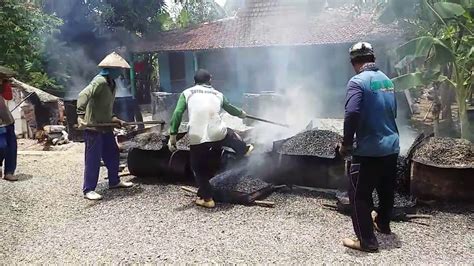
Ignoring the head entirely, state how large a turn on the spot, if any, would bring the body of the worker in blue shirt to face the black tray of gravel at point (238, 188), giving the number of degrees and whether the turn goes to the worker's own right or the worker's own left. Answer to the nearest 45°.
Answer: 0° — they already face it

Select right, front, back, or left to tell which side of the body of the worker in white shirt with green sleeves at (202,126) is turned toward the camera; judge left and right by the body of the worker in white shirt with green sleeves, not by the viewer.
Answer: back

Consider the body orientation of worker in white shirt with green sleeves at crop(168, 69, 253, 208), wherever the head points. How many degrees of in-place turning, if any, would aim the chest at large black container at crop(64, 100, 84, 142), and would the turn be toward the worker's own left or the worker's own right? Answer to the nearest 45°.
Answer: approximately 45° to the worker's own left

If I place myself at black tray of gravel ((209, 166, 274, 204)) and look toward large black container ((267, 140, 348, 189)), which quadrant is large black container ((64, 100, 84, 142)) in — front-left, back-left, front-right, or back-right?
back-left

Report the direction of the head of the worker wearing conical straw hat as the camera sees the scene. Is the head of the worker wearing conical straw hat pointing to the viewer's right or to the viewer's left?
to the viewer's right

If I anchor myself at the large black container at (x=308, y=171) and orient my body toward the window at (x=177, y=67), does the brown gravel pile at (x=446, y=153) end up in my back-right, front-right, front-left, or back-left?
back-right

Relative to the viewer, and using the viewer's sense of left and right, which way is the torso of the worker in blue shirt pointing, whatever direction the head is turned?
facing away from the viewer and to the left of the viewer

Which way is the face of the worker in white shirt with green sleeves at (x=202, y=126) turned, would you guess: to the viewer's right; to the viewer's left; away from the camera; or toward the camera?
away from the camera
